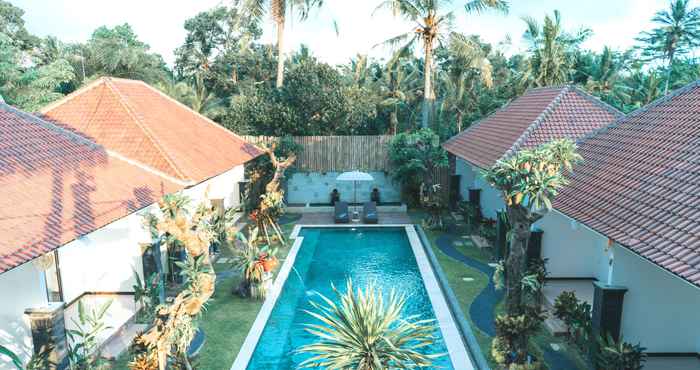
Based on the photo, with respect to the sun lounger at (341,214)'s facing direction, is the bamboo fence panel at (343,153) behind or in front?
behind

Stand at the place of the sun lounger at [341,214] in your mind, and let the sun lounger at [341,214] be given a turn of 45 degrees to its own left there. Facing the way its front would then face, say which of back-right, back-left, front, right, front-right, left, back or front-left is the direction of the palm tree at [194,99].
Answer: back

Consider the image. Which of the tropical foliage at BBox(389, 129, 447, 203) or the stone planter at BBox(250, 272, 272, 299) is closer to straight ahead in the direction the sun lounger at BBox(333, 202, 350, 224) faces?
the stone planter

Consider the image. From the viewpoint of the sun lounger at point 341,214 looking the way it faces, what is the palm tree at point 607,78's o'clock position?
The palm tree is roughly at 8 o'clock from the sun lounger.

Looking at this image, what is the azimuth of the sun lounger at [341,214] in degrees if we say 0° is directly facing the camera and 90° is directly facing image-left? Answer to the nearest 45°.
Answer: approximately 0°

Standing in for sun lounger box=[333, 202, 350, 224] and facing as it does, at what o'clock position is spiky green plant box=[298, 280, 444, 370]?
The spiky green plant is roughly at 12 o'clock from the sun lounger.

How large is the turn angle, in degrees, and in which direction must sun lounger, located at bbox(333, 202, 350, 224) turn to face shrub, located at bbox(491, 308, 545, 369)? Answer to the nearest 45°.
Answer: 0° — it already faces it

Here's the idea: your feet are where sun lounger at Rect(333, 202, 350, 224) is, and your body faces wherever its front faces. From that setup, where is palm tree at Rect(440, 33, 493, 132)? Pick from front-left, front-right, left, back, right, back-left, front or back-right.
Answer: back-left

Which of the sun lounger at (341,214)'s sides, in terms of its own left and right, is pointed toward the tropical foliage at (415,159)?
left
